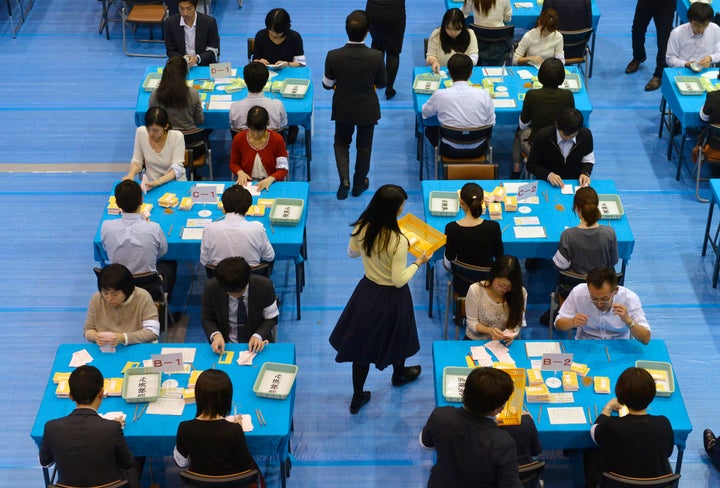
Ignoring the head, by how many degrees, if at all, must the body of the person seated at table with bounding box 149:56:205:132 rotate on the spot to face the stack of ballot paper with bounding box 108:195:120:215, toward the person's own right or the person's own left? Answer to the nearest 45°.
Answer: approximately 135° to the person's own left

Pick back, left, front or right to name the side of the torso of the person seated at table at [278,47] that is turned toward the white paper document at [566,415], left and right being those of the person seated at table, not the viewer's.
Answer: front

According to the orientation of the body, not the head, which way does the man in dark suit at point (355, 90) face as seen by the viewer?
away from the camera

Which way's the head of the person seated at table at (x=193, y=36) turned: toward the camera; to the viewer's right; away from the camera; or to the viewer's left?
toward the camera

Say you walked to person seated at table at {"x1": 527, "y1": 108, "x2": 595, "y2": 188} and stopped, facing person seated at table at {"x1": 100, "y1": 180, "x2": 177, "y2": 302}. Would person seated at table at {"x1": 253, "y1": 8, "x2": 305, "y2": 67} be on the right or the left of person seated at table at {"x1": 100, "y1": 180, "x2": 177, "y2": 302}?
right

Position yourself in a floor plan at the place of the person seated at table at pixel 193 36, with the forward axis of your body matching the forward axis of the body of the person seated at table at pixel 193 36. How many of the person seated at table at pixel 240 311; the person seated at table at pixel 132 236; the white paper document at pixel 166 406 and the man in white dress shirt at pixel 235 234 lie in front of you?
4

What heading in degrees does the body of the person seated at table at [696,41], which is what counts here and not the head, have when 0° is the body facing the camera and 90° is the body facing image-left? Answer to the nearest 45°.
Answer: approximately 0°

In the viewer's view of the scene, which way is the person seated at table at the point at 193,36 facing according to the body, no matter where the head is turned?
toward the camera

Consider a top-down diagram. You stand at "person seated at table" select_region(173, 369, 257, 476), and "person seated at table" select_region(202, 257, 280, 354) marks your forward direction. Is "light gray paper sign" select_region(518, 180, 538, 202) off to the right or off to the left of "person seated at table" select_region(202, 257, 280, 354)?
right

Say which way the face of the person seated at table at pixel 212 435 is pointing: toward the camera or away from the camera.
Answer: away from the camera

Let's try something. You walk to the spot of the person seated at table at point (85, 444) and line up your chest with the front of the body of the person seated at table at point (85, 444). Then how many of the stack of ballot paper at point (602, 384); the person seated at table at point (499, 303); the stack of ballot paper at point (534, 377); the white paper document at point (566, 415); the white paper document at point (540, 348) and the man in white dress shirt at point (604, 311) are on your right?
6

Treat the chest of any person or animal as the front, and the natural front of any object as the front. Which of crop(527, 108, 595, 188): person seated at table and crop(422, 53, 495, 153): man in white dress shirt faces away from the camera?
the man in white dress shirt

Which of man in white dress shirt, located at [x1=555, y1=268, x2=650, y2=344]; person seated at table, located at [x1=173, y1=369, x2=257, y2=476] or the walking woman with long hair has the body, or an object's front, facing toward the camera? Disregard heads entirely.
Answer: the man in white dress shirt

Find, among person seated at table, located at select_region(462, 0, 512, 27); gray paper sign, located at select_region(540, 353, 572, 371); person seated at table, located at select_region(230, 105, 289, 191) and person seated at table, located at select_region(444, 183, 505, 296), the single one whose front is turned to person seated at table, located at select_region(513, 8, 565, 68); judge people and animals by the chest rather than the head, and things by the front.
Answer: person seated at table, located at select_region(444, 183, 505, 296)

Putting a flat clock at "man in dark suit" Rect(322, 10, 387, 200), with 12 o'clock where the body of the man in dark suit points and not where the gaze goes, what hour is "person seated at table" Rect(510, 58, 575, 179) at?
The person seated at table is roughly at 3 o'clock from the man in dark suit.

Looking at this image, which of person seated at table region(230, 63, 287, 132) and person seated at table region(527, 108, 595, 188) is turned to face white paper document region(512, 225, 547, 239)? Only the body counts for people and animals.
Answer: person seated at table region(527, 108, 595, 188)

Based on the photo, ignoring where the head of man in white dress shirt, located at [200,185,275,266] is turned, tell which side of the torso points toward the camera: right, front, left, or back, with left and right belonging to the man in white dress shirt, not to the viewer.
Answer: back
